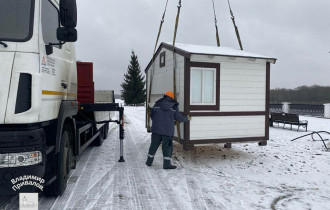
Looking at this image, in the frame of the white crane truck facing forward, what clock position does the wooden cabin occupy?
The wooden cabin is roughly at 8 o'clock from the white crane truck.

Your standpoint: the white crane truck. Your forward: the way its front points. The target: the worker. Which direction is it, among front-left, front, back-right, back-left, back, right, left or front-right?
back-left

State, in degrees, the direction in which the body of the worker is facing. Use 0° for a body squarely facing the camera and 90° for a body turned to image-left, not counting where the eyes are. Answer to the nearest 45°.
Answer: approximately 225°

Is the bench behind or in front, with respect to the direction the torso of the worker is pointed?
in front

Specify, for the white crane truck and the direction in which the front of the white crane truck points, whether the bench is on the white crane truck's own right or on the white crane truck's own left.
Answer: on the white crane truck's own left

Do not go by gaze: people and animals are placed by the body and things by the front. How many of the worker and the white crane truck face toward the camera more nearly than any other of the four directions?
1

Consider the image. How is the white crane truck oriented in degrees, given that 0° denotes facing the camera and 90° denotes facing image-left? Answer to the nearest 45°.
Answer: approximately 0°

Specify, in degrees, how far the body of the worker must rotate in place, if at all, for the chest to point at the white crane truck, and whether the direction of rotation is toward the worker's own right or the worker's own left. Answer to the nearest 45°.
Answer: approximately 180°
